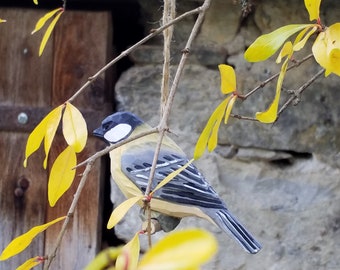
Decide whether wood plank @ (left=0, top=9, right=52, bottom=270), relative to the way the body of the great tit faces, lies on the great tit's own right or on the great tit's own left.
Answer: on the great tit's own right

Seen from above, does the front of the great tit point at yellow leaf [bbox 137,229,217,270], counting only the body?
no

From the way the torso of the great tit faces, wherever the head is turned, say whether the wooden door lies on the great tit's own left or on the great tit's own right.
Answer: on the great tit's own right

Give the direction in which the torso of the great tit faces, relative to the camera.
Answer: to the viewer's left

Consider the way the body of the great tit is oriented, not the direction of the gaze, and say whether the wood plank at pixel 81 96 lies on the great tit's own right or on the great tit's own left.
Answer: on the great tit's own right
